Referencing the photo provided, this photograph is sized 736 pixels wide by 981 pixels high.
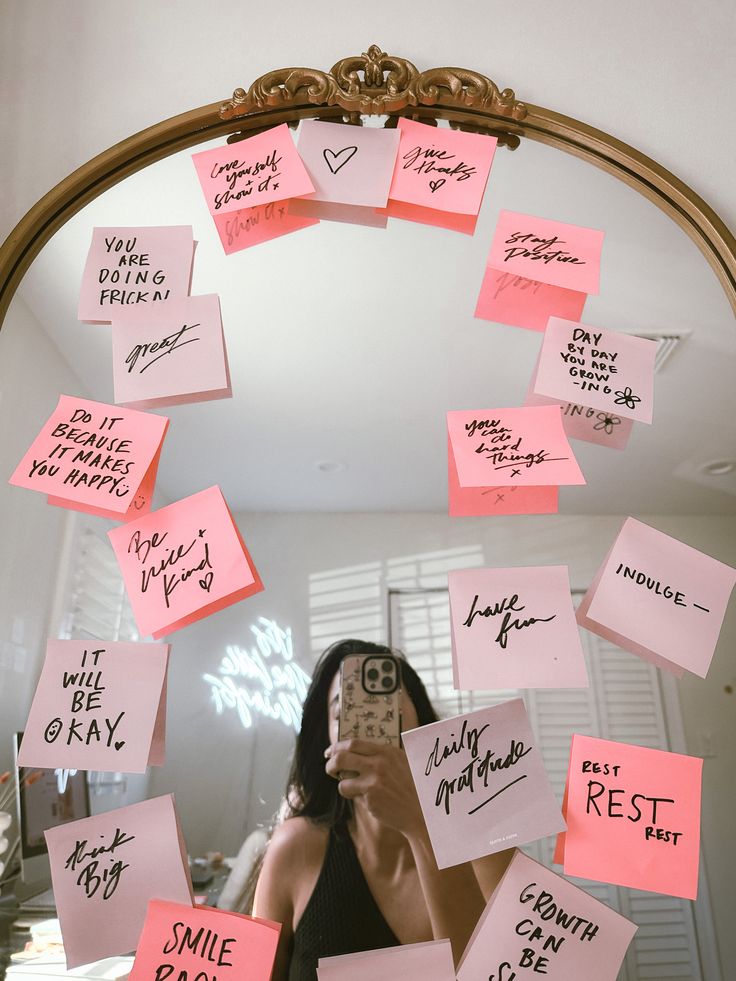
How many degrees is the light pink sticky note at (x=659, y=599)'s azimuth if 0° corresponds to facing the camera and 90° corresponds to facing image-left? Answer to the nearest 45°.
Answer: approximately 0°

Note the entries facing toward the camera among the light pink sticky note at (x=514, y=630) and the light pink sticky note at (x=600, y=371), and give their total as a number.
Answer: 2

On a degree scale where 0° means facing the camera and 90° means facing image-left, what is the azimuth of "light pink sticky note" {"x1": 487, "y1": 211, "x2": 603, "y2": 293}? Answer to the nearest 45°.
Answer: approximately 0°
